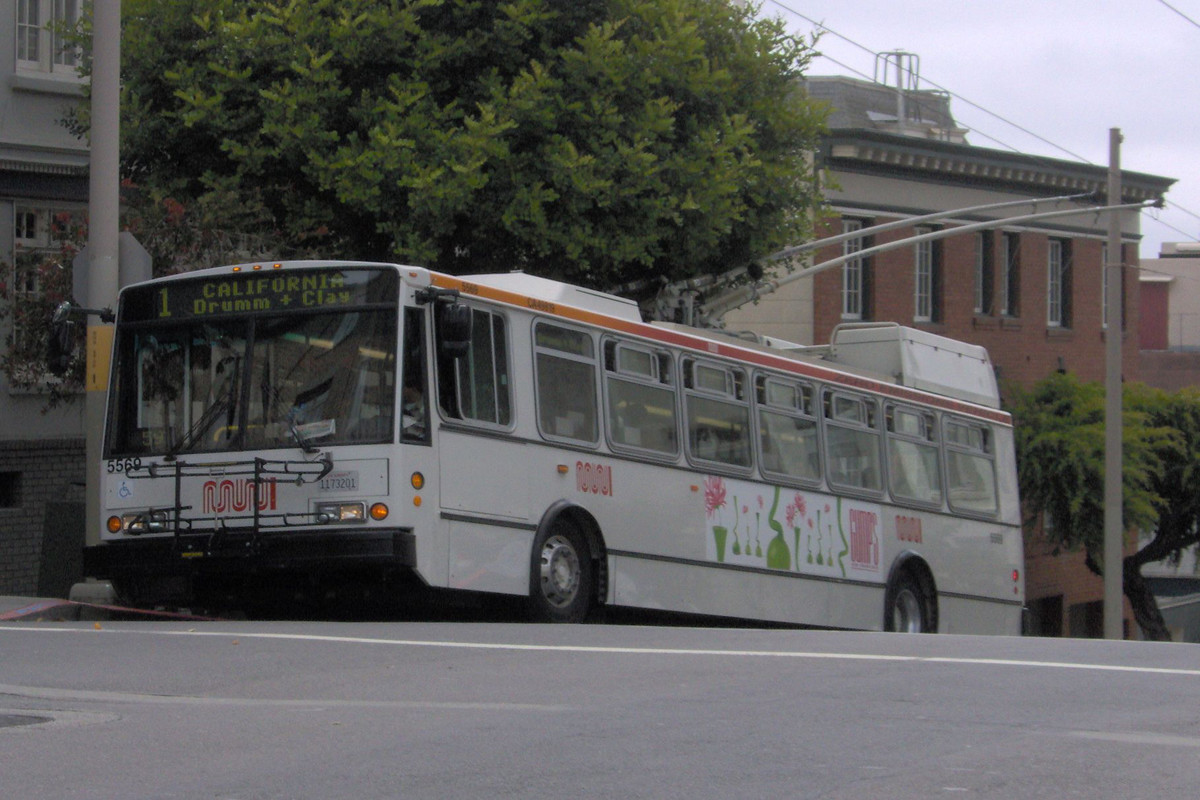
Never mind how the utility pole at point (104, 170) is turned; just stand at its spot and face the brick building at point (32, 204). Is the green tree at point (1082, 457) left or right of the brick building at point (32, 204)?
right

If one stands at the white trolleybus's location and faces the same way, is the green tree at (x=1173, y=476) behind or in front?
behind

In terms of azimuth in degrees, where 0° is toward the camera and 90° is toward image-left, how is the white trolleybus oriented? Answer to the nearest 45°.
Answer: approximately 45°

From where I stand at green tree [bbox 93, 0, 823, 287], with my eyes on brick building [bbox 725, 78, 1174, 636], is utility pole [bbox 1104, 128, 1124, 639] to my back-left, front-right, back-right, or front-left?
front-right

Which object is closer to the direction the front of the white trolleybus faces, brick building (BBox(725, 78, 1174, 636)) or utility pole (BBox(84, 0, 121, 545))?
the utility pole

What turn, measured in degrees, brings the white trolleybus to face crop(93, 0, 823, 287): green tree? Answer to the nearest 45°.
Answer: approximately 135° to its right

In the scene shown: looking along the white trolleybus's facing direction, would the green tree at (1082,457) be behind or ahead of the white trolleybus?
behind

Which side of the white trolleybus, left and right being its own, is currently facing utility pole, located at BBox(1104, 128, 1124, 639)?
back

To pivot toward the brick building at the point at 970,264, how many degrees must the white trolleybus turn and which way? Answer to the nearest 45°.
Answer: approximately 135° to its right
